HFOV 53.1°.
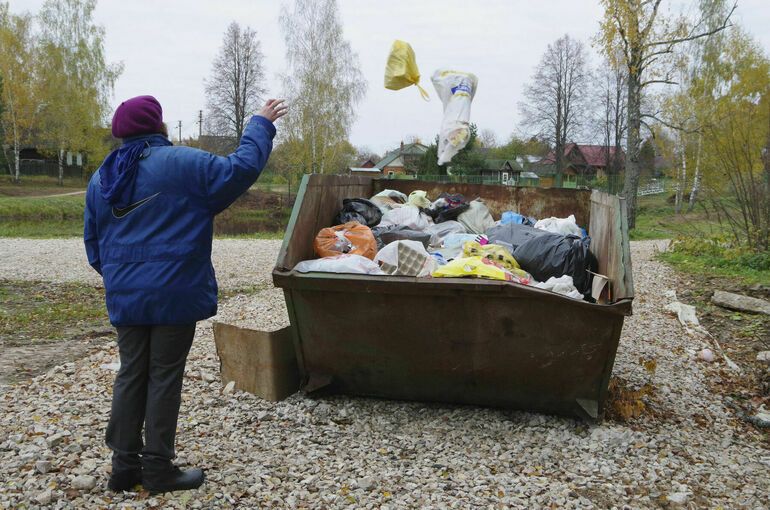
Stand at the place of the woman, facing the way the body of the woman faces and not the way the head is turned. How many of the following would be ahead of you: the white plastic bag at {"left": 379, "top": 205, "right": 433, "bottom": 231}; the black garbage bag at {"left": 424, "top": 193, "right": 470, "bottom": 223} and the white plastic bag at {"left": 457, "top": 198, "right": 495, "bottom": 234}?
3

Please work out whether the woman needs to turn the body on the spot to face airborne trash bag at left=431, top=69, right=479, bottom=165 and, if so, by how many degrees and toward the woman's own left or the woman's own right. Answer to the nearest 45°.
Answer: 0° — they already face it

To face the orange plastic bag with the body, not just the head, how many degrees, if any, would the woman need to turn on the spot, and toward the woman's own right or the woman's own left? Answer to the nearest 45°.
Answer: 0° — they already face it

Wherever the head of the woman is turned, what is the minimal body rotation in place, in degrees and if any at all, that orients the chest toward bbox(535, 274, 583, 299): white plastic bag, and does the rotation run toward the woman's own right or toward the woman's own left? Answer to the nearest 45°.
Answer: approximately 45° to the woman's own right

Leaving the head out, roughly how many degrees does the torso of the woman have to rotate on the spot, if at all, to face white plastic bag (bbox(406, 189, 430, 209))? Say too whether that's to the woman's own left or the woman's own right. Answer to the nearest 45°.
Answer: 0° — they already face it

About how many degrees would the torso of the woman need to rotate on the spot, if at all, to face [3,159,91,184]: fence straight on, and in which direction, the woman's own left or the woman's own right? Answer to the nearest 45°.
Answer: approximately 45° to the woman's own left

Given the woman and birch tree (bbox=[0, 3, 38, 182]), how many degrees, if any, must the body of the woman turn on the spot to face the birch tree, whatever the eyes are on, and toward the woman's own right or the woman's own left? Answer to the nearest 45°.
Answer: approximately 45° to the woman's own left

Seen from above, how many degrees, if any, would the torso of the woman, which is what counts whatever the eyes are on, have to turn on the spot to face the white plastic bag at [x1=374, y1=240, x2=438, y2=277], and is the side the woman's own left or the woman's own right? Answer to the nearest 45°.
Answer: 0° — they already face it

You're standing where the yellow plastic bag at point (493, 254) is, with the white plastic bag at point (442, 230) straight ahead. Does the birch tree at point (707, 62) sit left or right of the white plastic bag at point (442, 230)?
right

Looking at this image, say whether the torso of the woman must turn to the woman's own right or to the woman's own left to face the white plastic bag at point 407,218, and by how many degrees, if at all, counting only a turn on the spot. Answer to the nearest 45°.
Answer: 0° — they already face it

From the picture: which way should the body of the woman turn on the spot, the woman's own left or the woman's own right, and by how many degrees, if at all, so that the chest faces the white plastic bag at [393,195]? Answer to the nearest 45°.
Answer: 0° — they already face it

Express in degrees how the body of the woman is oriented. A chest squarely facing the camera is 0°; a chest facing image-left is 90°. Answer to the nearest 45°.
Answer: approximately 225°

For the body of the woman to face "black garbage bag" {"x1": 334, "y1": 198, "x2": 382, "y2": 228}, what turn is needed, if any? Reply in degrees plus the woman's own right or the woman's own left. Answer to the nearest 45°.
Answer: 0° — they already face it

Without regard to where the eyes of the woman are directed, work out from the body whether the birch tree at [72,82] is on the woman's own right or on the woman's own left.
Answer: on the woman's own left
